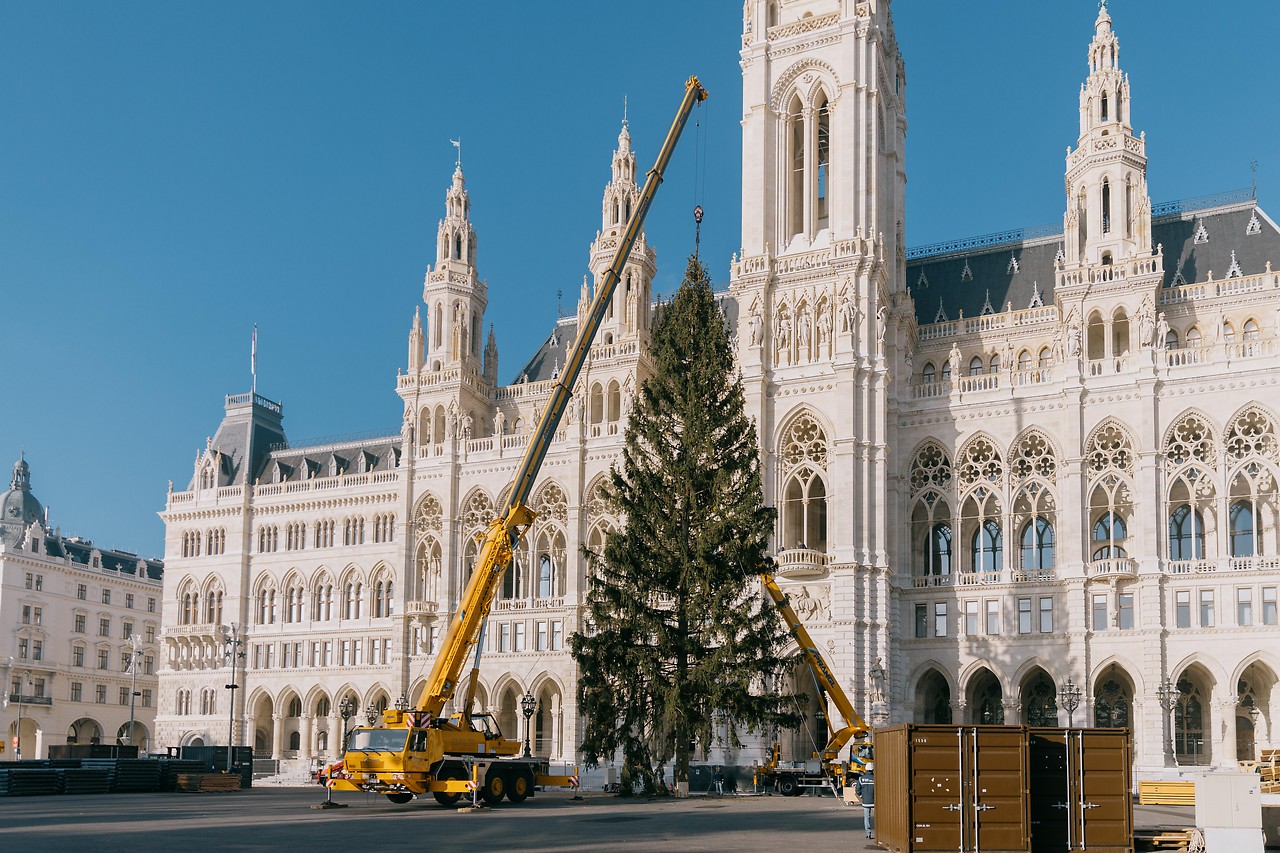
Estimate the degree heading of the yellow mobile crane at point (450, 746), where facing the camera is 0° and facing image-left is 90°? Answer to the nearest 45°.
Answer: approximately 45°

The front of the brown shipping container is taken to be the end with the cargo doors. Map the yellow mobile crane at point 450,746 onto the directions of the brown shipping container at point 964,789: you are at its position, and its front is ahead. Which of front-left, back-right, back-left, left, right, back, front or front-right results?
back-right

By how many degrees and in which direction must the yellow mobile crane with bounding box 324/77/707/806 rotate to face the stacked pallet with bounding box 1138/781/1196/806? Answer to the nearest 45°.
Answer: approximately 135° to its left

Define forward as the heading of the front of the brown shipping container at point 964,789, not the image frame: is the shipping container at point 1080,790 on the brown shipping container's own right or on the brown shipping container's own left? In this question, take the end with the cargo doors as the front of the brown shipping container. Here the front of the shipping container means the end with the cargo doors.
on the brown shipping container's own left

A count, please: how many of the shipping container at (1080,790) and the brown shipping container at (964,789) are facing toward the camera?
2

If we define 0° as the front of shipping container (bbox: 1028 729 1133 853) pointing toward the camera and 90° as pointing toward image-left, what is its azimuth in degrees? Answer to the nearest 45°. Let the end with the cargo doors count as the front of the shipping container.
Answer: approximately 0°

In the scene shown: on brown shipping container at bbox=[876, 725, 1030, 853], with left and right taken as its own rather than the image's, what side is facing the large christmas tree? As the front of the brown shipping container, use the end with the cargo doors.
back

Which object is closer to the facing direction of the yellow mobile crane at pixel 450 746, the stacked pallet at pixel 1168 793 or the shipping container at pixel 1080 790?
the shipping container
